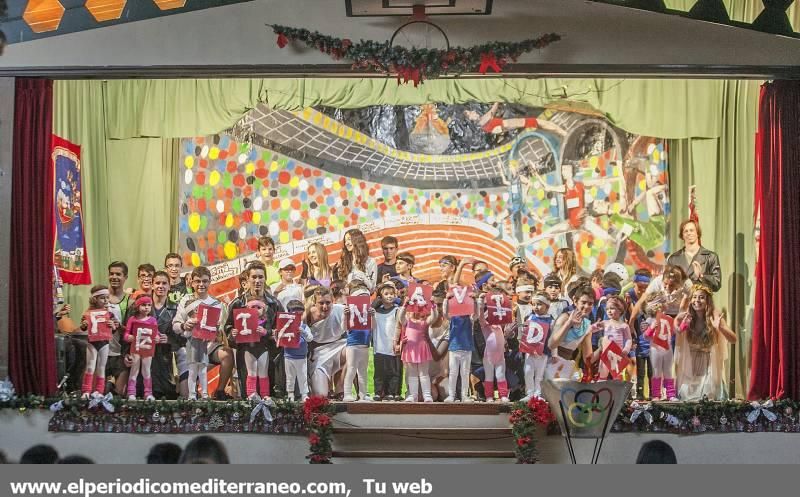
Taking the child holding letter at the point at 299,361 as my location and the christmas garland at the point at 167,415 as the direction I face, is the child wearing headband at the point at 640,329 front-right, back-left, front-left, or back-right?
back-left

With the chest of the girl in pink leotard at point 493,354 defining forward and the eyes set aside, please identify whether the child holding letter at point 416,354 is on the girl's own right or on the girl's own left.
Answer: on the girl's own right

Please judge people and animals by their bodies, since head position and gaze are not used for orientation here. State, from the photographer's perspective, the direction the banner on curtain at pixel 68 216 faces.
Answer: facing the viewer and to the right of the viewer

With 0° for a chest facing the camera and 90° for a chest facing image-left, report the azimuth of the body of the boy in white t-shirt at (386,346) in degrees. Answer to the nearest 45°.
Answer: approximately 0°

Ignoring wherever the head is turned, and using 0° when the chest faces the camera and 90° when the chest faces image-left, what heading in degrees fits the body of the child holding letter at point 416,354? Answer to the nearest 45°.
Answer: approximately 0°

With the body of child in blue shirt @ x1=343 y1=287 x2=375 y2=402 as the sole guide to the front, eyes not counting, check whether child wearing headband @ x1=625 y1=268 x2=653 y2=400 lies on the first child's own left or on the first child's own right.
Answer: on the first child's own left

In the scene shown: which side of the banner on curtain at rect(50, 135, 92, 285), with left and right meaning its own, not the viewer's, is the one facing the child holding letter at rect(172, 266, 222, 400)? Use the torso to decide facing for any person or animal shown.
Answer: front

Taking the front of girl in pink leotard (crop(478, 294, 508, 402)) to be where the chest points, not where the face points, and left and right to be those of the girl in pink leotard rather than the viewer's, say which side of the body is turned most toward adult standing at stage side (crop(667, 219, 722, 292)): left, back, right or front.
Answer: left
